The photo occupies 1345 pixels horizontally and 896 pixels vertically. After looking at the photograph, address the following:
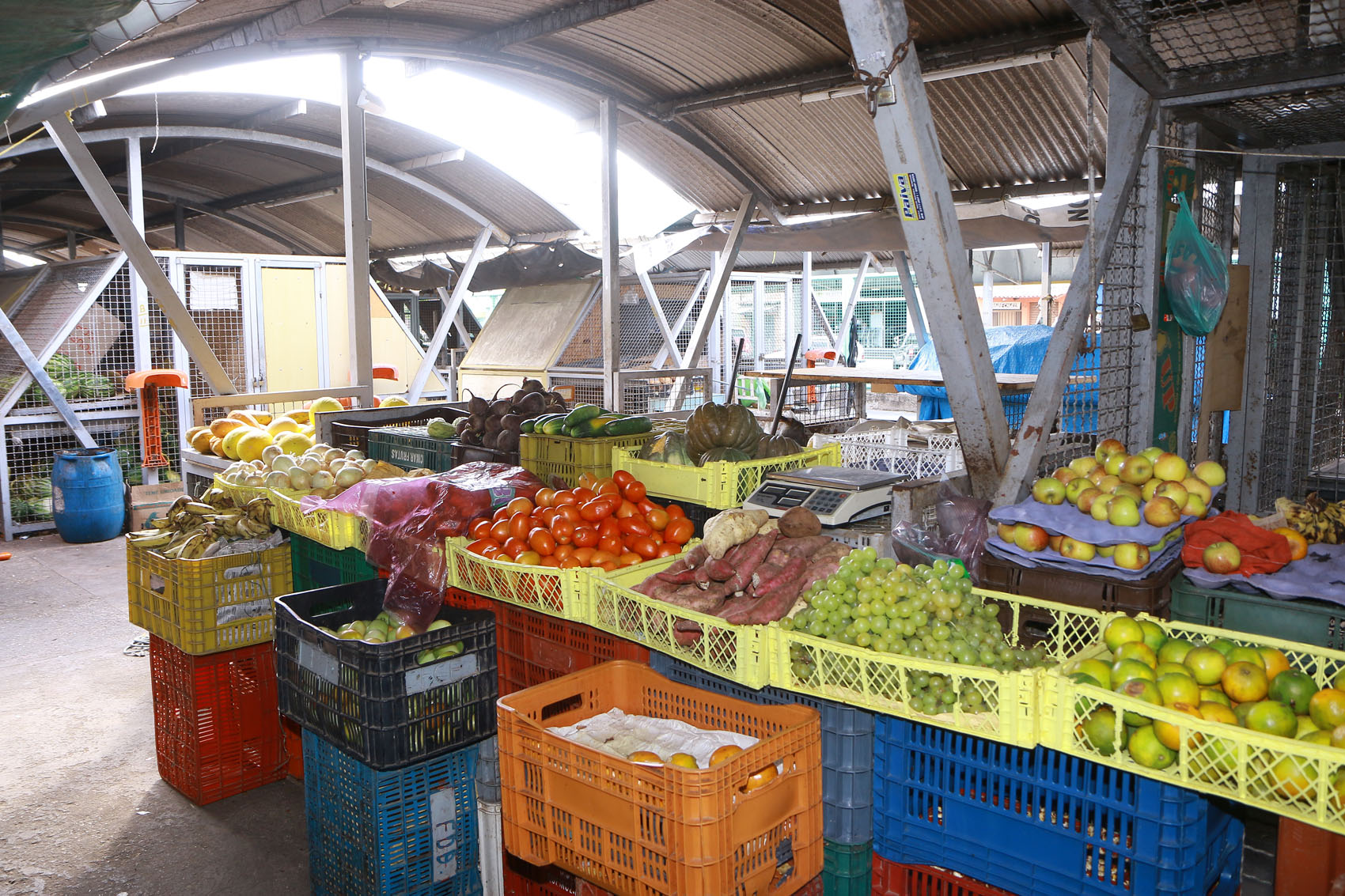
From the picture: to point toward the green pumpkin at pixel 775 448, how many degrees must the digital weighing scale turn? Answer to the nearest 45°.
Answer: approximately 135° to its right

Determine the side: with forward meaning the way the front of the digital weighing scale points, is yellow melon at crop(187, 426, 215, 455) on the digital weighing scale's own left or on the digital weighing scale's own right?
on the digital weighing scale's own right

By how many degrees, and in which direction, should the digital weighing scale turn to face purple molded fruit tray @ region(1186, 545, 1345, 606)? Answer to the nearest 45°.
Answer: approximately 90° to its left

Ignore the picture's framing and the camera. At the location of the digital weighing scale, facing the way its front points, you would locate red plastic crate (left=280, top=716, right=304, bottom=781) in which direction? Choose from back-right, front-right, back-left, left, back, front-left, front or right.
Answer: front-right

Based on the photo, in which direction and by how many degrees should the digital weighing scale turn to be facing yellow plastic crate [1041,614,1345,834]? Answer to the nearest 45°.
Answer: approximately 90° to its left

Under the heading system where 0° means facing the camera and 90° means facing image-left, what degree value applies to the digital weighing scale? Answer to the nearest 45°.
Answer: approximately 45°

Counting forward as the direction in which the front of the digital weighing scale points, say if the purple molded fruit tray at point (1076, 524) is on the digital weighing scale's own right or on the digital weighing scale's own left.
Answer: on the digital weighing scale's own left

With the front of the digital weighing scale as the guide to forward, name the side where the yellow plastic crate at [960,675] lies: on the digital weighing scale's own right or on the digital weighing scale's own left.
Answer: on the digital weighing scale's own left

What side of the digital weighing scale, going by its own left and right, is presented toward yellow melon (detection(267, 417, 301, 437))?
right

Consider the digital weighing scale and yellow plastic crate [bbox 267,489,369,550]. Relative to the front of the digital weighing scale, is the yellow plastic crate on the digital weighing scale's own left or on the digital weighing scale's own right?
on the digital weighing scale's own right

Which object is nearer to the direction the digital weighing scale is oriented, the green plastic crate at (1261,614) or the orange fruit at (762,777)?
the orange fruit

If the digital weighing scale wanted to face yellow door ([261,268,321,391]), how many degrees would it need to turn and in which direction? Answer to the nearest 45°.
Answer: approximately 90° to its right
